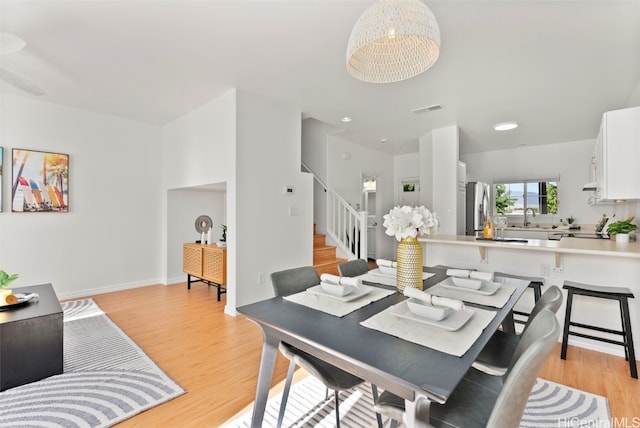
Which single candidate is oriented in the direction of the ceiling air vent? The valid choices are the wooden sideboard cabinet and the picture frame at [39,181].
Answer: the picture frame

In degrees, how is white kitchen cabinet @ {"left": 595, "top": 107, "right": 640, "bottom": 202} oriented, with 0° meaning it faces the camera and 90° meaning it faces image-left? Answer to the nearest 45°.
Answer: approximately 90°

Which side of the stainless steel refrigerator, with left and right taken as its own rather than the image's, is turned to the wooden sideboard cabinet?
right

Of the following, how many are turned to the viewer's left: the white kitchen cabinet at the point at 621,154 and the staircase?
1

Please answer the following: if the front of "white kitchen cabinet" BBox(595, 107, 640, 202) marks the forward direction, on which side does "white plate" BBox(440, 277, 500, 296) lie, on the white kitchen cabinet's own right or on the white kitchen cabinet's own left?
on the white kitchen cabinet's own left

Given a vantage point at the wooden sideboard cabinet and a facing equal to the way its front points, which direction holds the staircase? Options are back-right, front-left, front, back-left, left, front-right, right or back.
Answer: back-left

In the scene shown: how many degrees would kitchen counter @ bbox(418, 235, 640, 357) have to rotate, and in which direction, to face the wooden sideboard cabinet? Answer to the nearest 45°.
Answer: approximately 45° to its right

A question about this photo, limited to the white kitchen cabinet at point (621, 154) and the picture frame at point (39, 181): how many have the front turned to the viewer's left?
1
